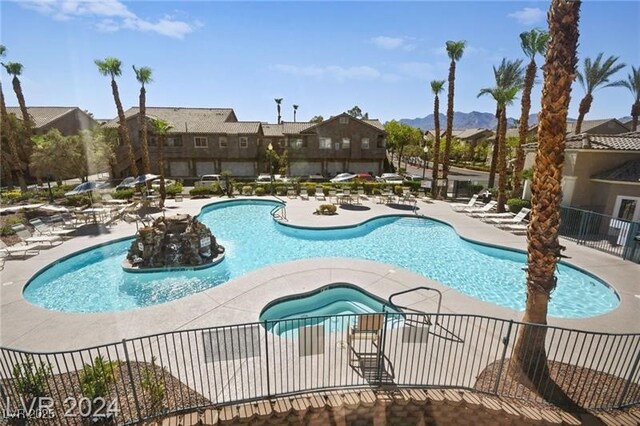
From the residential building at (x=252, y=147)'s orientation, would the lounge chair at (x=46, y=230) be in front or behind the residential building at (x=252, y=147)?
in front

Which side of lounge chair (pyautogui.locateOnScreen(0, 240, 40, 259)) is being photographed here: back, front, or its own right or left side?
right

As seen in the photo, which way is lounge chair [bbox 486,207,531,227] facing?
to the viewer's left

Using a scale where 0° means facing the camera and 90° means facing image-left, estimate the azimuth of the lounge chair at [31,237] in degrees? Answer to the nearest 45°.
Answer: approximately 270°

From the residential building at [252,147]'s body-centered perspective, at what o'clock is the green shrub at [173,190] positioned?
The green shrub is roughly at 1 o'clock from the residential building.

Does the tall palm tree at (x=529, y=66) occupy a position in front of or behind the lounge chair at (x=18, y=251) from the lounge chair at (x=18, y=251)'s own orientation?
in front

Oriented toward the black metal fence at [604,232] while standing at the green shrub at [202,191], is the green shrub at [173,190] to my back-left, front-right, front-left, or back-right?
back-right

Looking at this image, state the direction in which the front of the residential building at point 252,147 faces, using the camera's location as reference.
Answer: facing the viewer

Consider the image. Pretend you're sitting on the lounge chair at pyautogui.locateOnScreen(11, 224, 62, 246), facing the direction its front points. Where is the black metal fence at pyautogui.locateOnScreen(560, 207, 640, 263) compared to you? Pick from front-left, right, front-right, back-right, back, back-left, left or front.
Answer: front-right

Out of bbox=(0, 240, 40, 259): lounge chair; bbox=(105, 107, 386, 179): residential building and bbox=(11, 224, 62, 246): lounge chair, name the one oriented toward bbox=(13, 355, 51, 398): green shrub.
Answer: the residential building

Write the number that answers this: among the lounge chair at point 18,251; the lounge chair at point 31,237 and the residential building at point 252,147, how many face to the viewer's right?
2

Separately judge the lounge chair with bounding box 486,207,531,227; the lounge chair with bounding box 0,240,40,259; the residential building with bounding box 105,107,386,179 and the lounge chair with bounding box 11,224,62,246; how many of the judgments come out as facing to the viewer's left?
1

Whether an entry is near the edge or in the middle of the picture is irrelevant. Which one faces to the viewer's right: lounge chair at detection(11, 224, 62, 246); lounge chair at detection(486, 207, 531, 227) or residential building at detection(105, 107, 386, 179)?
lounge chair at detection(11, 224, 62, 246)
